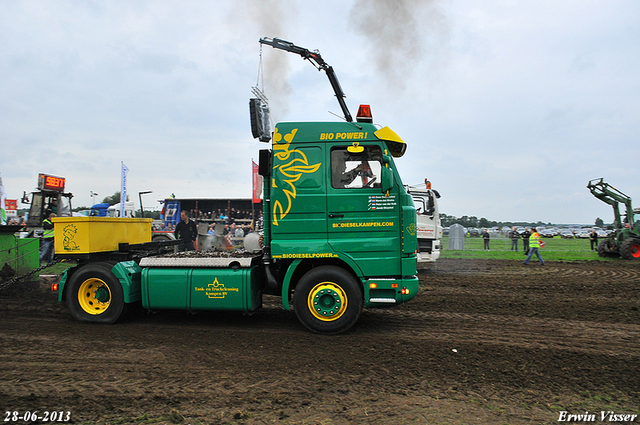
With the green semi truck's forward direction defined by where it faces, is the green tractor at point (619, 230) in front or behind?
in front

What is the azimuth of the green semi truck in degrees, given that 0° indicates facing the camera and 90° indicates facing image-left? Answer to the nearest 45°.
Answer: approximately 270°

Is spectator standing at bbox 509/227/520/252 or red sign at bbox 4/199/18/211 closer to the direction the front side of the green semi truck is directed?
the spectator standing

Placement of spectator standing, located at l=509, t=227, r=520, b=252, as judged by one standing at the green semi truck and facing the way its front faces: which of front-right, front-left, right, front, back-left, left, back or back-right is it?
front-left

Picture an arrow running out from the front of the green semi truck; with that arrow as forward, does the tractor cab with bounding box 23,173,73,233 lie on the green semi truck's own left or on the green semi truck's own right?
on the green semi truck's own left

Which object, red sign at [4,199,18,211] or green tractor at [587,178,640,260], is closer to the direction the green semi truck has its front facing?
the green tractor

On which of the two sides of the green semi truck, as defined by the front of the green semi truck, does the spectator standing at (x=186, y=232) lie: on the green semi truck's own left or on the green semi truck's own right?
on the green semi truck's own left

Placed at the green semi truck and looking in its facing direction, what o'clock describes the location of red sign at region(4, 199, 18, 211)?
The red sign is roughly at 8 o'clock from the green semi truck.

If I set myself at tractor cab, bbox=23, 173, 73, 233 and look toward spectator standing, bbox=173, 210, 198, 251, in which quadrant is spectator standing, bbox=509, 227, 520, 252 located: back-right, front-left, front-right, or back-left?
front-left

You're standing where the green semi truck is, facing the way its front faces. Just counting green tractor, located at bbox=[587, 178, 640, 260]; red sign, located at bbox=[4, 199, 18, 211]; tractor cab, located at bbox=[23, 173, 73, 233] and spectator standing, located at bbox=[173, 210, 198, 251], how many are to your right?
0
